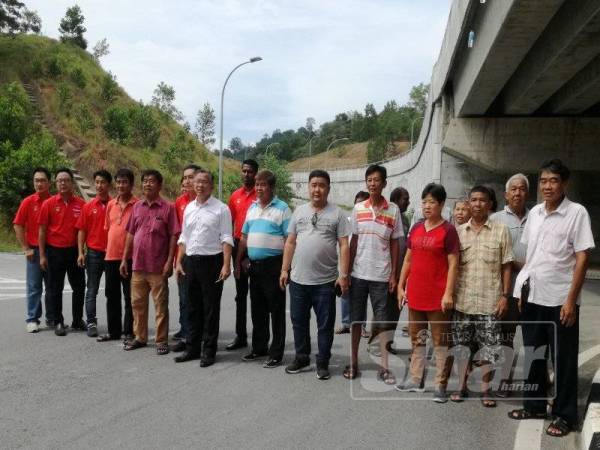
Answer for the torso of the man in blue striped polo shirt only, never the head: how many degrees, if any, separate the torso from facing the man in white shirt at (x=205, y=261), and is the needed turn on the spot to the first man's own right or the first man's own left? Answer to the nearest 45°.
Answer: approximately 45° to the first man's own right

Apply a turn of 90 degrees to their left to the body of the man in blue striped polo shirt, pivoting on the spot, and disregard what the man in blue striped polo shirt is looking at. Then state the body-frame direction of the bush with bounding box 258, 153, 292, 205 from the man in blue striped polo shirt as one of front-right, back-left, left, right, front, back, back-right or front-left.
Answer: back-left

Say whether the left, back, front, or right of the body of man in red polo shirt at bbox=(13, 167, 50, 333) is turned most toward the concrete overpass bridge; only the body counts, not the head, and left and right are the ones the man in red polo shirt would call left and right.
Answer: left

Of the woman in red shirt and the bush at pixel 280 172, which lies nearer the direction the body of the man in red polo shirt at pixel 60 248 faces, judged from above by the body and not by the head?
the woman in red shirt

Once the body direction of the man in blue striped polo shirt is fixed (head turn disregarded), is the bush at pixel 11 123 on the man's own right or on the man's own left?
on the man's own right

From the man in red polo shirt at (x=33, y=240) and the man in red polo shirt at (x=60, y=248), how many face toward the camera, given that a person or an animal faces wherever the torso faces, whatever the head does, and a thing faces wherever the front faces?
2

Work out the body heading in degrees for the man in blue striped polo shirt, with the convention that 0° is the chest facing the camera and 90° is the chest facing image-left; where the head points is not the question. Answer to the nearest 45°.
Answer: approximately 45°

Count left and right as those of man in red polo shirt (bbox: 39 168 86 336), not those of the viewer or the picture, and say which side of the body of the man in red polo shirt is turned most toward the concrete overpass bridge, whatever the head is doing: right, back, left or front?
left

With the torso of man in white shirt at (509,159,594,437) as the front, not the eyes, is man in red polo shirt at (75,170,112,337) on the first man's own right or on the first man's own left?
on the first man's own right

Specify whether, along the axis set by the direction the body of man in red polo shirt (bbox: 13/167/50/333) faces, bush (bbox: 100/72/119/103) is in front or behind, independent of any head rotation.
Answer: behind

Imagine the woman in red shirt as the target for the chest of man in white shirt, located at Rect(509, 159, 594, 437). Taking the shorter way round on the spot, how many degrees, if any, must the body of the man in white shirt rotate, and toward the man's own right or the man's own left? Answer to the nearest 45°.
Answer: approximately 45° to the man's own right

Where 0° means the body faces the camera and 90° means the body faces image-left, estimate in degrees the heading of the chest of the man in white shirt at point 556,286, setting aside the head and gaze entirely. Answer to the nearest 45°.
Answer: approximately 45°

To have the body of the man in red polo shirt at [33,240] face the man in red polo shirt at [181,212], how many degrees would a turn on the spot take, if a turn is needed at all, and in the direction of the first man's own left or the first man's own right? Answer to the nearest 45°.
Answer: approximately 45° to the first man's own left
